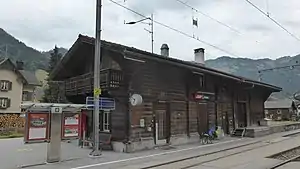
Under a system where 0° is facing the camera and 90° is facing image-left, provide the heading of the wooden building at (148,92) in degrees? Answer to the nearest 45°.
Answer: approximately 315°

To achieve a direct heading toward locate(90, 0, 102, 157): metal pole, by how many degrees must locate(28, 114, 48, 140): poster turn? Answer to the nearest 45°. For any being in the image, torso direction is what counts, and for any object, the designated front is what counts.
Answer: approximately 90° to its left

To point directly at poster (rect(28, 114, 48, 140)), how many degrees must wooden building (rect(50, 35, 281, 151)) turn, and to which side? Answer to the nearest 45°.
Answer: approximately 90° to its right

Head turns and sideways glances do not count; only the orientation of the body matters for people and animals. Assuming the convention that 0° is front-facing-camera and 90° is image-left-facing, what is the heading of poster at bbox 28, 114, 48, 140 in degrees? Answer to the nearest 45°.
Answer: approximately 0°

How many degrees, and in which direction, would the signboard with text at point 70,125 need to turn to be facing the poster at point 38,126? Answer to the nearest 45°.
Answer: approximately 45° to its right

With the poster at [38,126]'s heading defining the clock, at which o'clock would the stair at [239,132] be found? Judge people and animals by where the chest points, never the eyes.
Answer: The stair is roughly at 8 o'clock from the poster.

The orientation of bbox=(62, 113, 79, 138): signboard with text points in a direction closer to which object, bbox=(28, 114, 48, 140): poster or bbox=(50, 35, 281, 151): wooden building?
the poster

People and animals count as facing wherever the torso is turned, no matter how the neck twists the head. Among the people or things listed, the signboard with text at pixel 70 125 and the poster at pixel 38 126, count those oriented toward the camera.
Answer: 2
